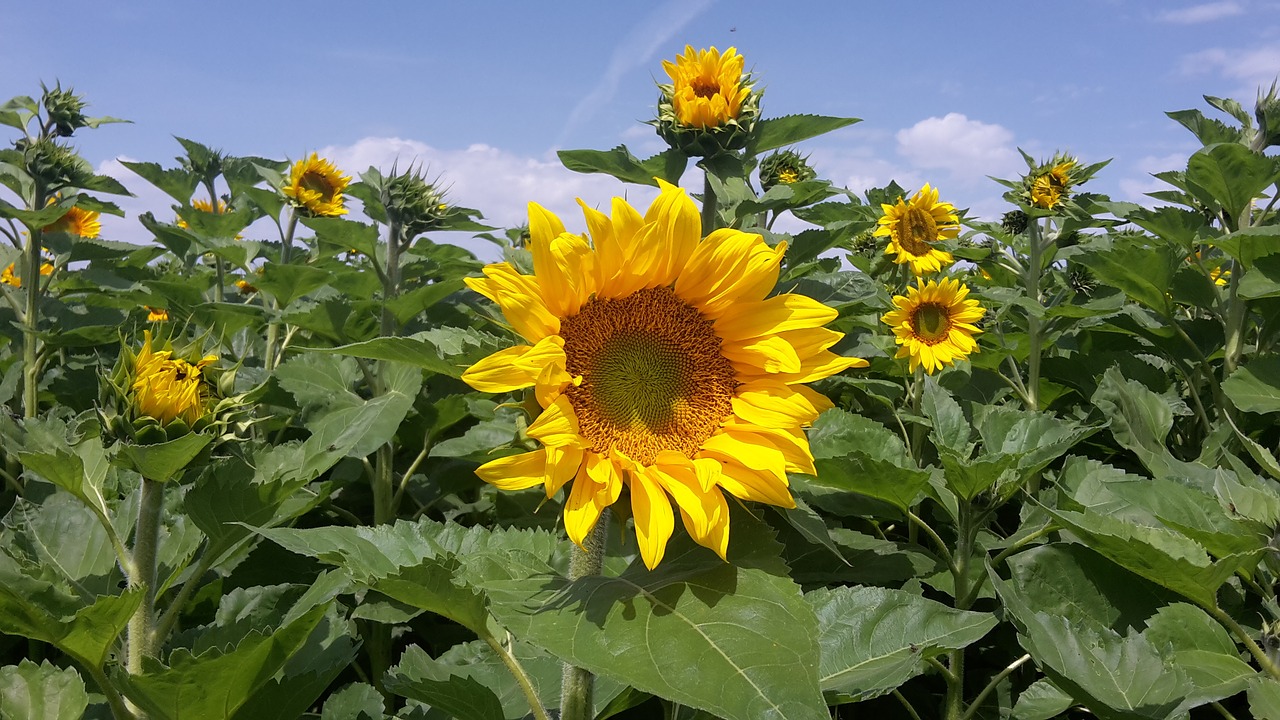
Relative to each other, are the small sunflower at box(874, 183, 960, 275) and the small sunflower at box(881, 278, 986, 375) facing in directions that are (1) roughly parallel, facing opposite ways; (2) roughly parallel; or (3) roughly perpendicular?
roughly parallel

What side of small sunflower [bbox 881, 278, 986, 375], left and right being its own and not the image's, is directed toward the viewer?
front

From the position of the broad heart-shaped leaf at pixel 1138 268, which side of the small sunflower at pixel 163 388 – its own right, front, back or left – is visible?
left

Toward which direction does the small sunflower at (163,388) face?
toward the camera

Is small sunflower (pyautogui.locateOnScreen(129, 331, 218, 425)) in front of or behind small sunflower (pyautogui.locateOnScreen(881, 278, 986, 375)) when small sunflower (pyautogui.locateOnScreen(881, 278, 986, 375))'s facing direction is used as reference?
in front

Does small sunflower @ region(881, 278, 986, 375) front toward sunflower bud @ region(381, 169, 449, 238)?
no

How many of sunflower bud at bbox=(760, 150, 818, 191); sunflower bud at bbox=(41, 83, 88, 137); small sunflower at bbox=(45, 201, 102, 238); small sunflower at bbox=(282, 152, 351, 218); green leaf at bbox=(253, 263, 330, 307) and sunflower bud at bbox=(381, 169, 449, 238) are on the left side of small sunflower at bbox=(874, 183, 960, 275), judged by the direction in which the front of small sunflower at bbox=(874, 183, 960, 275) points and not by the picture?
0

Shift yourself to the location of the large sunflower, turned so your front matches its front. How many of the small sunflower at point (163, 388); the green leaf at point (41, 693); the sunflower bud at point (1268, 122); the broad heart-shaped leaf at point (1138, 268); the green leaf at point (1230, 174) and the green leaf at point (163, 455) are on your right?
3

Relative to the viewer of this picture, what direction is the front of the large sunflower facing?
facing the viewer

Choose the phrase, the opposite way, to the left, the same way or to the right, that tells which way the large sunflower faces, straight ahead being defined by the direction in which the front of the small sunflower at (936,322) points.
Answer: the same way

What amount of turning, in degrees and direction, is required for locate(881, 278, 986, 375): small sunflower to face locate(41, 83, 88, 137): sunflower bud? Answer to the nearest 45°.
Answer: approximately 90° to its right

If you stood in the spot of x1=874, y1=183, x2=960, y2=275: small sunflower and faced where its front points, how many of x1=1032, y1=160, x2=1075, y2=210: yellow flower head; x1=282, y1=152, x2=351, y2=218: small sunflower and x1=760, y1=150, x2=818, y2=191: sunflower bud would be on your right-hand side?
2
